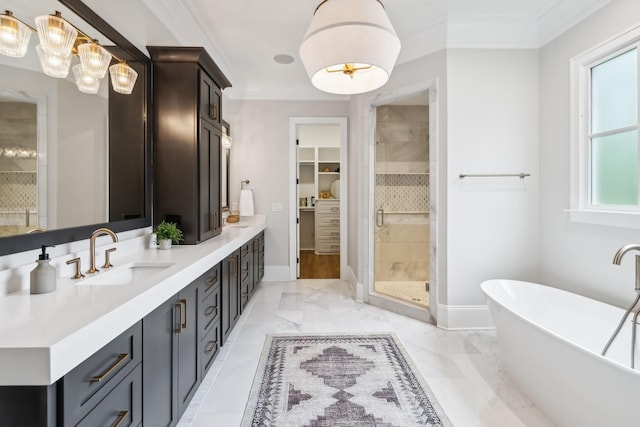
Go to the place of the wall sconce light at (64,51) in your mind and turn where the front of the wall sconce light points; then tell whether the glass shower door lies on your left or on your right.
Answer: on your left

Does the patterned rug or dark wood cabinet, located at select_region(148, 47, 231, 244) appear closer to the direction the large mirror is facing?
the patterned rug

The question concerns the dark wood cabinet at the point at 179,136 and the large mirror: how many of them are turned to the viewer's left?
0

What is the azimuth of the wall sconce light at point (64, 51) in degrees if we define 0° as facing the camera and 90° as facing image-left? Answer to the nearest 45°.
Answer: approximately 315°

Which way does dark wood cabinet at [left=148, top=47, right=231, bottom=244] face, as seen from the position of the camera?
facing to the right of the viewer

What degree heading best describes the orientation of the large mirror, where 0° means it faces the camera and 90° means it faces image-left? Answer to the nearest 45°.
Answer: approximately 315°

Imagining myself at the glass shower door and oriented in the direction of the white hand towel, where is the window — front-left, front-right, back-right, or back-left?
back-left

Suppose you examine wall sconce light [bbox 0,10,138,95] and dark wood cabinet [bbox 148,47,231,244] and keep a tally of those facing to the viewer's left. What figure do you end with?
0
